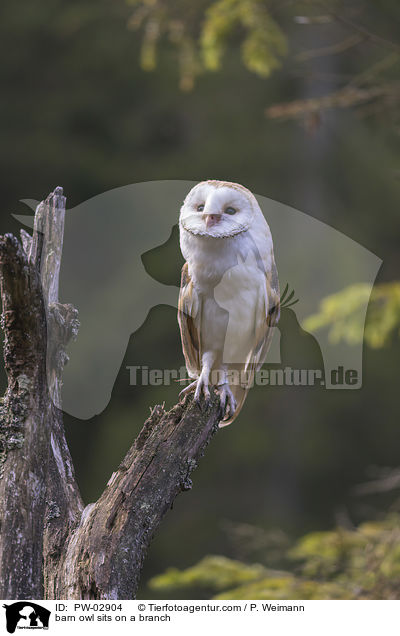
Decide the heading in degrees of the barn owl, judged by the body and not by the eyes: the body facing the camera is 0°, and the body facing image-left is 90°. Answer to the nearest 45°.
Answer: approximately 0°
